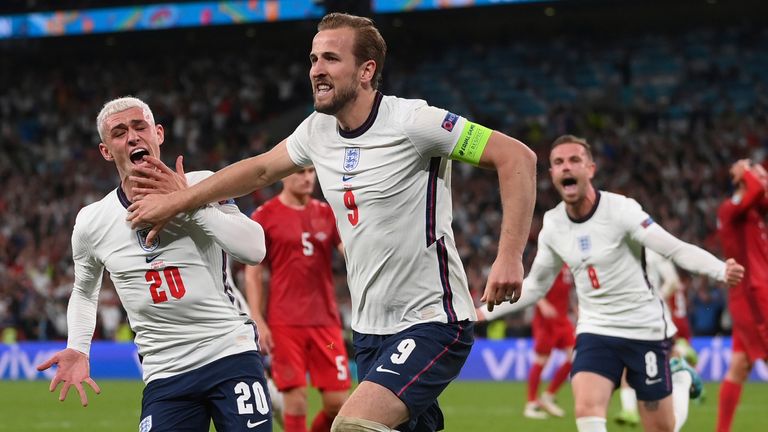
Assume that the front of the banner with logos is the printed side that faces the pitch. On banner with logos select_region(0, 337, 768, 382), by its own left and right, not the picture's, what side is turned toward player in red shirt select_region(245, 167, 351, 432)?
front

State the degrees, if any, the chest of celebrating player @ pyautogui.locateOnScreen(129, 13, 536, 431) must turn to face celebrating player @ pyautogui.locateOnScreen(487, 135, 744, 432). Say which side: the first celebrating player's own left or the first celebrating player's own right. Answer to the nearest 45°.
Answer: approximately 180°

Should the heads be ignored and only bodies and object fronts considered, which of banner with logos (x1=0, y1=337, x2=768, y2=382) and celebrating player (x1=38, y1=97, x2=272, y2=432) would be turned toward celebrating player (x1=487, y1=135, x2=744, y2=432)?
the banner with logos

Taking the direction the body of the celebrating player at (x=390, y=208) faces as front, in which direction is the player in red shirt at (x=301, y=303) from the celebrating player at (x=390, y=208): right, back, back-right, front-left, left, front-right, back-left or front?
back-right

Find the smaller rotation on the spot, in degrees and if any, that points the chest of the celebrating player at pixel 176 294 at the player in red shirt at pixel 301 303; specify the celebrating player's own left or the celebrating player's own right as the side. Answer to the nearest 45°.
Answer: approximately 180°

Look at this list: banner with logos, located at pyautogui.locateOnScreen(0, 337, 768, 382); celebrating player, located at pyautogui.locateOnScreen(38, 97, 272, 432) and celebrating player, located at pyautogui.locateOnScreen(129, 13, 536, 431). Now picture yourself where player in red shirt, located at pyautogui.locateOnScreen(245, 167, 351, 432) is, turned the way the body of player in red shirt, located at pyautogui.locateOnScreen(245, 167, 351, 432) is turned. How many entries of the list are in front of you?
2

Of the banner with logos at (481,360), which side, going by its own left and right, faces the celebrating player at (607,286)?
front

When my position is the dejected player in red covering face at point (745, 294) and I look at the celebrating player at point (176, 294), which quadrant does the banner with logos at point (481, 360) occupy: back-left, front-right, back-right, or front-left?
back-right

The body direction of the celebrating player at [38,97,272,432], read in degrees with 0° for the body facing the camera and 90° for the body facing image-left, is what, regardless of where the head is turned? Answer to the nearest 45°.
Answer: approximately 0°

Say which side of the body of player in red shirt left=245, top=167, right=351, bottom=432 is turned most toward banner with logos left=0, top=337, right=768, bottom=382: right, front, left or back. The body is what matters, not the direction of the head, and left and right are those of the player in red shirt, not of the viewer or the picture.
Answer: back

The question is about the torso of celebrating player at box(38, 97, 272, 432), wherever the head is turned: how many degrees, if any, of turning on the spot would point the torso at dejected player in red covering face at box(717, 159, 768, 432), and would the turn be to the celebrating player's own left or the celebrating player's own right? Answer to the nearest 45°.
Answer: approximately 135° to the celebrating player's own left

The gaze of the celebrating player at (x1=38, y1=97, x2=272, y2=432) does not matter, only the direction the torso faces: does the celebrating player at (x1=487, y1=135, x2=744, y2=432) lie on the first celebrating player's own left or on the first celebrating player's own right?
on the first celebrating player's own left

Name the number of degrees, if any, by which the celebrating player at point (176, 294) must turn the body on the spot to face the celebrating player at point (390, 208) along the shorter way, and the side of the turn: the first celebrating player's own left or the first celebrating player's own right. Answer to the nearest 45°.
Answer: approximately 45° to the first celebrating player's own left
